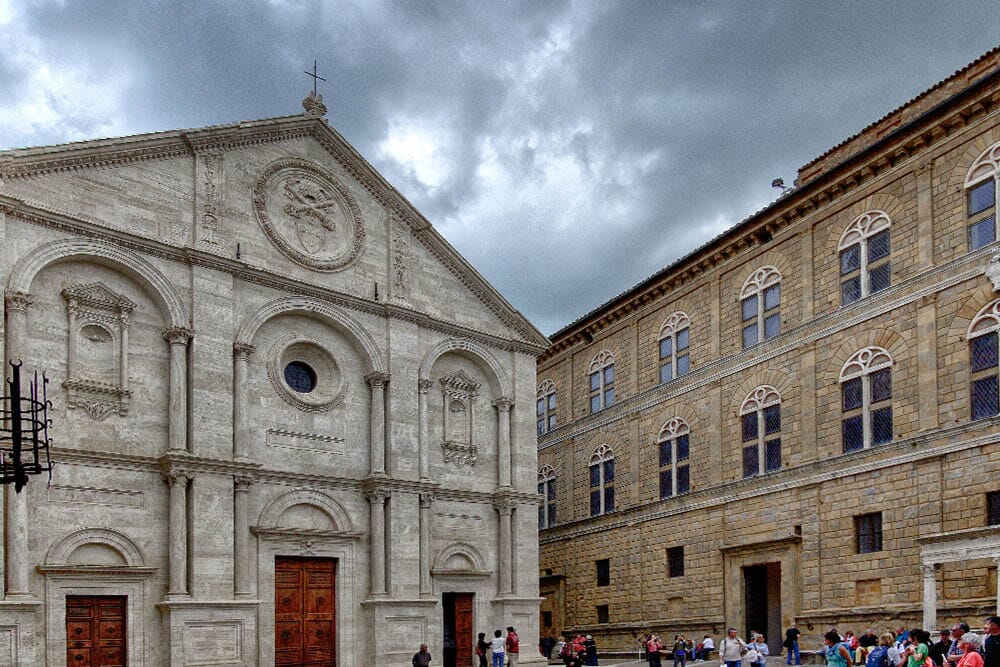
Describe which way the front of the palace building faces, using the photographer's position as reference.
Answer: facing the viewer and to the left of the viewer

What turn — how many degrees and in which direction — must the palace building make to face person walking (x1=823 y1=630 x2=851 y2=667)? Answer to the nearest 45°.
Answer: approximately 45° to its left

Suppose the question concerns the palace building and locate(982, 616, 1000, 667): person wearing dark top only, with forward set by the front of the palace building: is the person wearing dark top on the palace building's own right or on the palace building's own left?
on the palace building's own left

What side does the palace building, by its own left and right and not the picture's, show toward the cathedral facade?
front

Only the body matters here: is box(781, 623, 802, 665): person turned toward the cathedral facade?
no

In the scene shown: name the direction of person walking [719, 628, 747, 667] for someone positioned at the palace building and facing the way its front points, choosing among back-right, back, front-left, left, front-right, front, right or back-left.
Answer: front-left
